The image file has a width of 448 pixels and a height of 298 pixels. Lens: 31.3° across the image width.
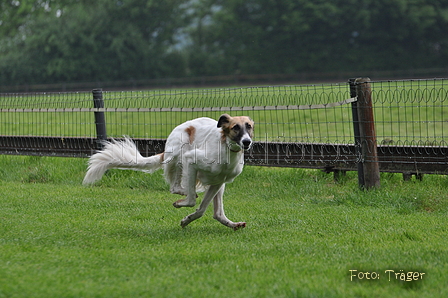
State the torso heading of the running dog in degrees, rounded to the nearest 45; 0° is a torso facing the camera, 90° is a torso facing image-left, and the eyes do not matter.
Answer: approximately 315°
